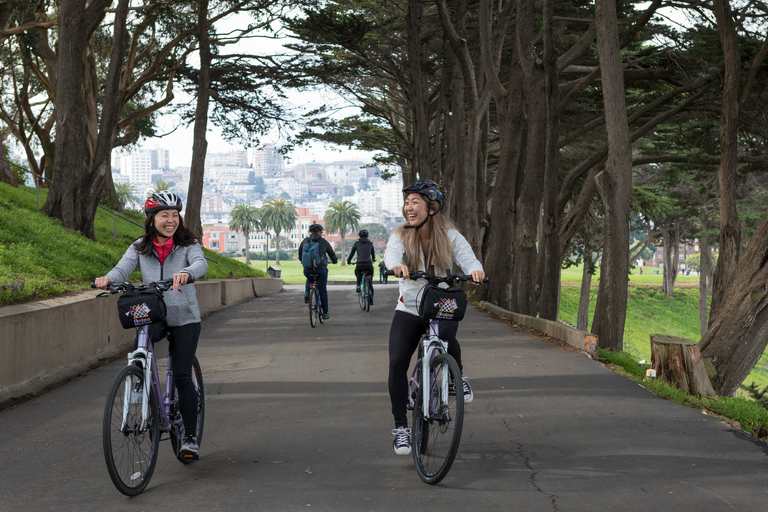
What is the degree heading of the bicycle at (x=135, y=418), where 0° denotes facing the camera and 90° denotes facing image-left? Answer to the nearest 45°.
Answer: approximately 45°

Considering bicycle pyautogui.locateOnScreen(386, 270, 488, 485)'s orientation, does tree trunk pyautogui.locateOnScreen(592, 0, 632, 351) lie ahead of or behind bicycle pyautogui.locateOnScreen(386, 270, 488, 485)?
behind

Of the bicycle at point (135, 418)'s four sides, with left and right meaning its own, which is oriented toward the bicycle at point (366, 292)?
back

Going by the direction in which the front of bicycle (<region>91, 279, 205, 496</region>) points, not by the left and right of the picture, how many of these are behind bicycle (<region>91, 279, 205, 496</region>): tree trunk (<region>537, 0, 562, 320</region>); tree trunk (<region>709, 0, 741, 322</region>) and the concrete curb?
3

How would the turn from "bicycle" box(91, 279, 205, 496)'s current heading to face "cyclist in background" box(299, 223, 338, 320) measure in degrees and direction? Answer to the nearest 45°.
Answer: approximately 135° to its right

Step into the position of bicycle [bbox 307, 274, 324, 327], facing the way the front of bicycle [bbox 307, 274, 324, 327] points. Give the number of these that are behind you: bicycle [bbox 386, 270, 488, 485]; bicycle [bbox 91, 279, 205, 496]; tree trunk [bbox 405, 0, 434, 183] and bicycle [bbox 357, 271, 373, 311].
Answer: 2

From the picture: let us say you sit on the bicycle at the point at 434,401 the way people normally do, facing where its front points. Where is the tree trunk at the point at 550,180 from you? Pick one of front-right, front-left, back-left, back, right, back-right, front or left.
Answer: back

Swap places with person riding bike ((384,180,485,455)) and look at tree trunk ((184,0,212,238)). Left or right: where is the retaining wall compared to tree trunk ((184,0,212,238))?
left

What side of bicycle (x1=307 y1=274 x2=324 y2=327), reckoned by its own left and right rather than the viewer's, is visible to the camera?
back

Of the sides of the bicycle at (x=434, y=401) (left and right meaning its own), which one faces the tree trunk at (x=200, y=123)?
back

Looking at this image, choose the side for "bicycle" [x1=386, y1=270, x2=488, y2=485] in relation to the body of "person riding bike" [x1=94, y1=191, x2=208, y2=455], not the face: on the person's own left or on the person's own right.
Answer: on the person's own left
